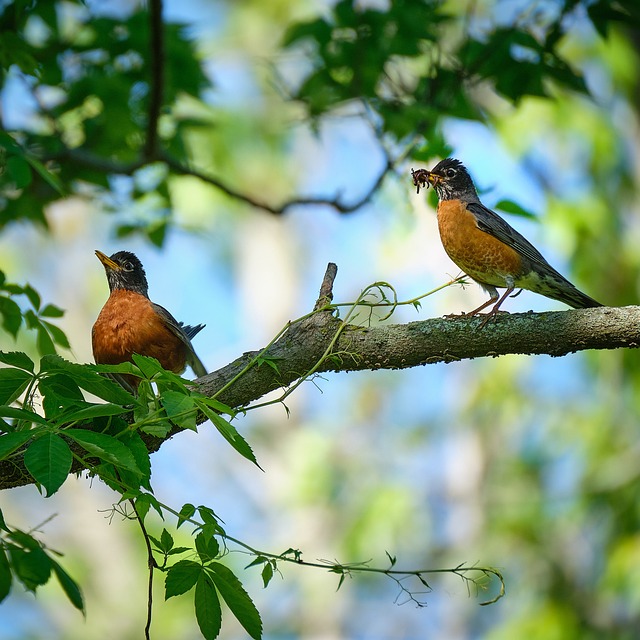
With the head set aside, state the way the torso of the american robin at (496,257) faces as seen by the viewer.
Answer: to the viewer's left

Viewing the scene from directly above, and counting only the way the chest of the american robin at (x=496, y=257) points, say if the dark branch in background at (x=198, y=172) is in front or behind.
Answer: in front

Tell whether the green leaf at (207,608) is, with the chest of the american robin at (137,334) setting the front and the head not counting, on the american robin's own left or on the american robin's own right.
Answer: on the american robin's own left

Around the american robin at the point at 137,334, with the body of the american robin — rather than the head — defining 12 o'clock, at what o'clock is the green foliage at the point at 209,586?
The green foliage is roughly at 10 o'clock from the american robin.
